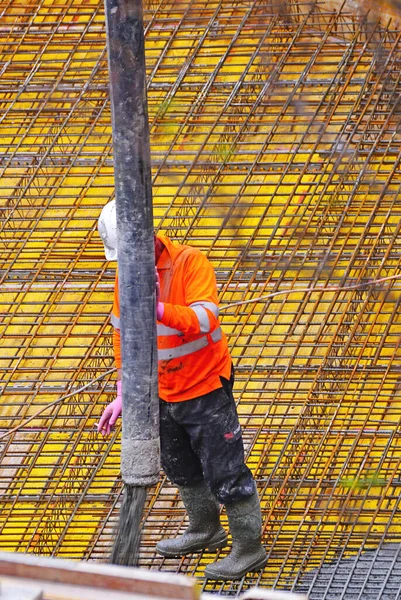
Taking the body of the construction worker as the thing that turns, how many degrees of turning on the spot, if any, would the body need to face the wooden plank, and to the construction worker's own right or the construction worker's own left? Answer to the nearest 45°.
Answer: approximately 45° to the construction worker's own left

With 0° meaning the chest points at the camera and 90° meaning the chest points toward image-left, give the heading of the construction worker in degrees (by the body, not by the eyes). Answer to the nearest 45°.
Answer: approximately 45°
